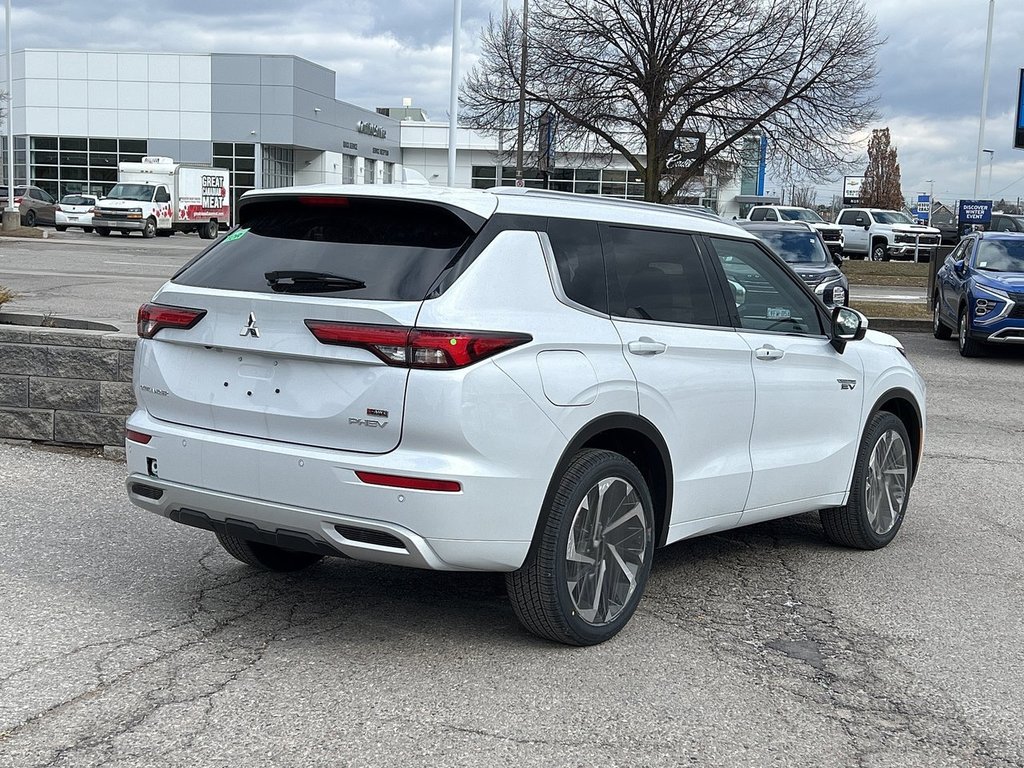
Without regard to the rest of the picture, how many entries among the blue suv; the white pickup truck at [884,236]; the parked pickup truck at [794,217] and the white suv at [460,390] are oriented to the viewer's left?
0

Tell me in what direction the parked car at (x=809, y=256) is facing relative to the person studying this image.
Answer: facing the viewer and to the right of the viewer

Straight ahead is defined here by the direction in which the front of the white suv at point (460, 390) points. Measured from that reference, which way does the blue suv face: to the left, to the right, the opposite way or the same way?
to the right

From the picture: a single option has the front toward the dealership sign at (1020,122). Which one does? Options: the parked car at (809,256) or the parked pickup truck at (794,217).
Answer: the parked pickup truck at (794,217)

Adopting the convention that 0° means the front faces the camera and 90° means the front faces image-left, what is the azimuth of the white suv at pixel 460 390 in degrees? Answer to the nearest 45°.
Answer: approximately 225°

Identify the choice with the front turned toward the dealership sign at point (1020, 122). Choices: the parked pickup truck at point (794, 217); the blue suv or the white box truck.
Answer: the parked pickup truck

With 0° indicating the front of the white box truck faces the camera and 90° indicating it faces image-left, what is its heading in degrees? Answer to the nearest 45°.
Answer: approximately 45°

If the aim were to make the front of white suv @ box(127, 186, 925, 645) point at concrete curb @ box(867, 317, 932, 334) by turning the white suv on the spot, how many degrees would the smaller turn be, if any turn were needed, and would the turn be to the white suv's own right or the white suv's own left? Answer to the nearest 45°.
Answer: approximately 45° to the white suv's own left

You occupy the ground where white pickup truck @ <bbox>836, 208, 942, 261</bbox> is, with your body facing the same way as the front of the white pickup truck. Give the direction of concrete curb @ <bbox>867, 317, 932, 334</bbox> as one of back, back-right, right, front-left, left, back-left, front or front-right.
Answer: front-right

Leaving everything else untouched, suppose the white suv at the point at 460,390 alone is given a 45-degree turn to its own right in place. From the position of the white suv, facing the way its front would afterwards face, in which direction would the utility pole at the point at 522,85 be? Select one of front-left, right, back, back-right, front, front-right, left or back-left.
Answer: left

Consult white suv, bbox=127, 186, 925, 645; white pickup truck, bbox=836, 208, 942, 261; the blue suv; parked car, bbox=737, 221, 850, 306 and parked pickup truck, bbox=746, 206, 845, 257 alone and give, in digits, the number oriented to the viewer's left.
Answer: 0
